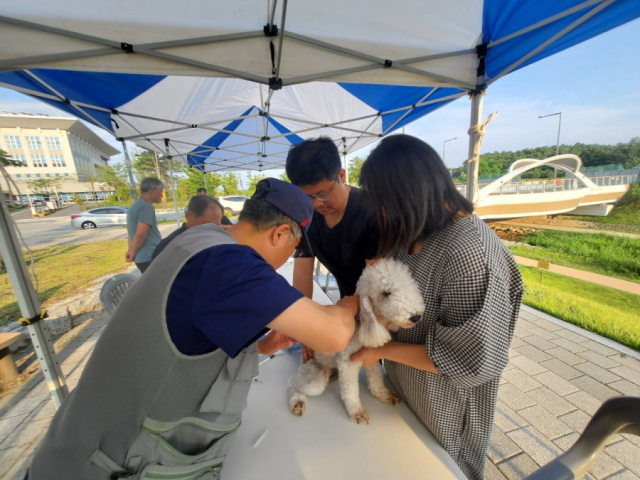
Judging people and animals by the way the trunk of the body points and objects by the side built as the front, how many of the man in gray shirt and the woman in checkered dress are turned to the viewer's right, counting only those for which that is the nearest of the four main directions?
1

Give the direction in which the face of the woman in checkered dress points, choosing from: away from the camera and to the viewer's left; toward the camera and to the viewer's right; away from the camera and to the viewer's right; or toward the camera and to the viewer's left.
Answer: away from the camera and to the viewer's left

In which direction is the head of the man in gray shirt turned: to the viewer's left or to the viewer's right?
to the viewer's right

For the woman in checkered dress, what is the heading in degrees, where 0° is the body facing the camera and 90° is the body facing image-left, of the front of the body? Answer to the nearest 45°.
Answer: approximately 90°

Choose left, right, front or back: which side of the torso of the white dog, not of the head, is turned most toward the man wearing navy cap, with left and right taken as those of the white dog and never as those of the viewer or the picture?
right

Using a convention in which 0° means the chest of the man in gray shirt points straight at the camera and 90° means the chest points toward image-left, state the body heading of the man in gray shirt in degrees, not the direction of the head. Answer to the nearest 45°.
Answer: approximately 270°

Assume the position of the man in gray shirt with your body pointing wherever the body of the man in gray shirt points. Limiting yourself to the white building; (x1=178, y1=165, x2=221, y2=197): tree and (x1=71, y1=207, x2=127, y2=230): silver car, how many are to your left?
3
